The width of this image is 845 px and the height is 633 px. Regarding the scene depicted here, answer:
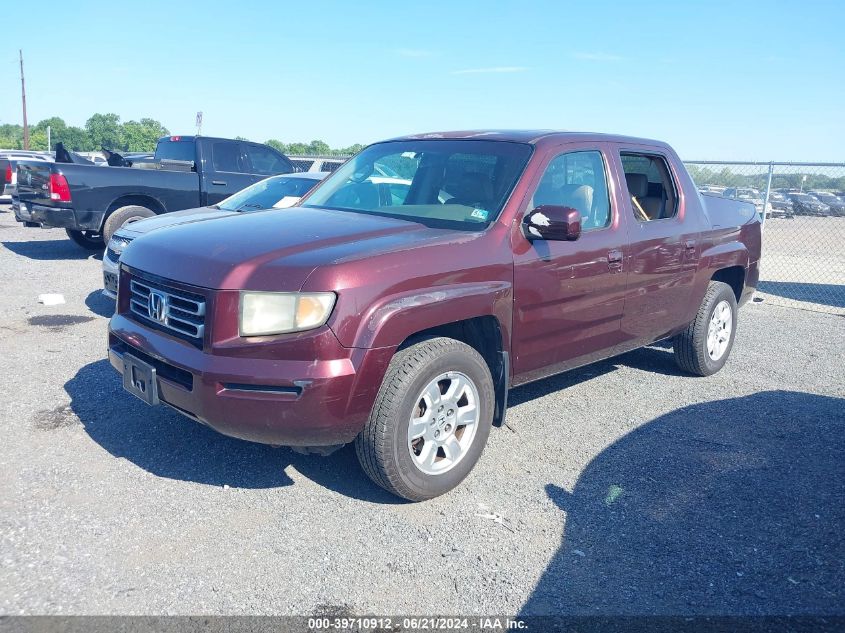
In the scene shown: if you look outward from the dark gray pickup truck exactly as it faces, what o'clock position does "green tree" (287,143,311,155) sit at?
The green tree is roughly at 11 o'clock from the dark gray pickup truck.

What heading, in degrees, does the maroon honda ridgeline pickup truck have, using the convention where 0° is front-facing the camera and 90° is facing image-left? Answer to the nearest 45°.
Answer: approximately 45°

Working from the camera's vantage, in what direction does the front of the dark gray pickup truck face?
facing away from the viewer and to the right of the viewer

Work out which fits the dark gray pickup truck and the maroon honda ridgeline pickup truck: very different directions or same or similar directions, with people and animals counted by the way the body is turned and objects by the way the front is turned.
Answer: very different directions

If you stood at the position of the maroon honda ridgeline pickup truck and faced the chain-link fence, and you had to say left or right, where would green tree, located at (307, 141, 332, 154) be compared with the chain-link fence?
left

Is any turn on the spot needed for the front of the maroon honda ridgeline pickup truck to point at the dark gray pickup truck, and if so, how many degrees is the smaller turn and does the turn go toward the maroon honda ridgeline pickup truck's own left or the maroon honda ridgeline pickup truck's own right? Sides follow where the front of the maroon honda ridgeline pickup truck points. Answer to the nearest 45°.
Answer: approximately 90° to the maroon honda ridgeline pickup truck's own right

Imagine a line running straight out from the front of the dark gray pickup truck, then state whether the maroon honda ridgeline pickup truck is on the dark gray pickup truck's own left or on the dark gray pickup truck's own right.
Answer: on the dark gray pickup truck's own right

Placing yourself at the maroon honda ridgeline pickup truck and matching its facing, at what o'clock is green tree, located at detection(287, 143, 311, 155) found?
The green tree is roughly at 4 o'clock from the maroon honda ridgeline pickup truck.
